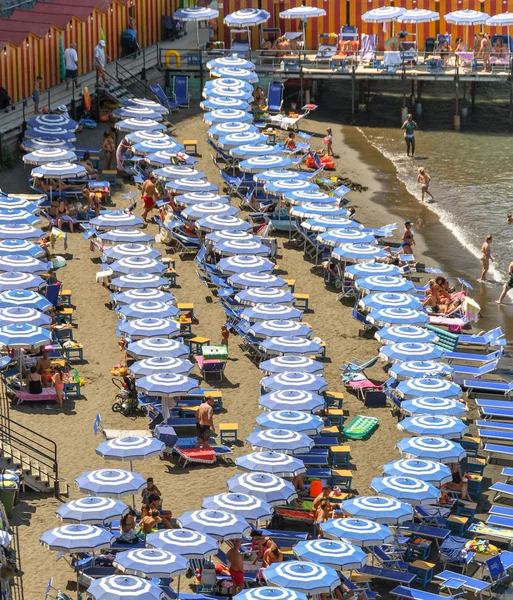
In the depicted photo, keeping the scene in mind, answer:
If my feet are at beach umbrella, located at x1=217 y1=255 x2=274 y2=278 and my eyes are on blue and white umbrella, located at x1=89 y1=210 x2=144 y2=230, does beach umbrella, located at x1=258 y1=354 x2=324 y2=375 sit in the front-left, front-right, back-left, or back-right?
back-left

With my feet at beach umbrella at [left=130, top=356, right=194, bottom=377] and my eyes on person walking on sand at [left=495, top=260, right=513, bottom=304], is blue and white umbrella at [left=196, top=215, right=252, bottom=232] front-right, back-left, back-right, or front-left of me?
front-left

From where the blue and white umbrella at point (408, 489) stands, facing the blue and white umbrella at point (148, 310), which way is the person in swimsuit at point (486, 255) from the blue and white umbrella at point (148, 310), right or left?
right
